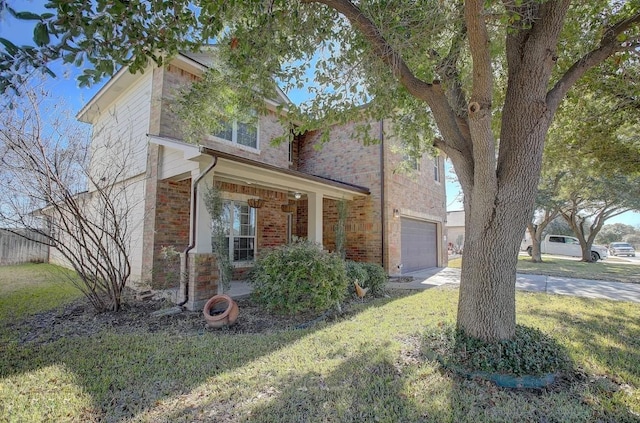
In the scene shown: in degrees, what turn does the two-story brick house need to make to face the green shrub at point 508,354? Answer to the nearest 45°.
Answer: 0° — it already faces it

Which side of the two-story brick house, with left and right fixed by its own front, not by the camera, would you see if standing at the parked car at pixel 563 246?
left

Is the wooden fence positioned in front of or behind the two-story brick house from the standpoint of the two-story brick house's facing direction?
behind

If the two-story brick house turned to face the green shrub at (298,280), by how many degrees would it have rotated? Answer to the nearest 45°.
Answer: approximately 45° to its right

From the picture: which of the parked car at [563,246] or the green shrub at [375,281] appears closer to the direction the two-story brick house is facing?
the green shrub

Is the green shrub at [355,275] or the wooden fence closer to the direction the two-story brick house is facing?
the green shrub

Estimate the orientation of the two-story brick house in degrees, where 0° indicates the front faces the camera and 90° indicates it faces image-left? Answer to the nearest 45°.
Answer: approximately 315°

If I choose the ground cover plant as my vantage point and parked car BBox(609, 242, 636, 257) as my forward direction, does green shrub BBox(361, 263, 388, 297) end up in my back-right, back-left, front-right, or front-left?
front-left

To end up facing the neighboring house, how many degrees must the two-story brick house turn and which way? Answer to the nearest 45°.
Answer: approximately 90° to its left

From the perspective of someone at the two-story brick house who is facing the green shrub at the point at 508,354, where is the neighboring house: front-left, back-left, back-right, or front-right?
back-left

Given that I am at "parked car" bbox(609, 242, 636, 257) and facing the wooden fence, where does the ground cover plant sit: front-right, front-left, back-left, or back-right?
front-left

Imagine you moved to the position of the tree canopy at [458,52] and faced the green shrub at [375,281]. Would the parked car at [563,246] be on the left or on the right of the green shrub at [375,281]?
right

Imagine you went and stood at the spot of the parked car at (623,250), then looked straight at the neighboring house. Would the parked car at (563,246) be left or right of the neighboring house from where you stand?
left

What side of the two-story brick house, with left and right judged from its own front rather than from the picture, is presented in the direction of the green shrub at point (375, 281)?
front
